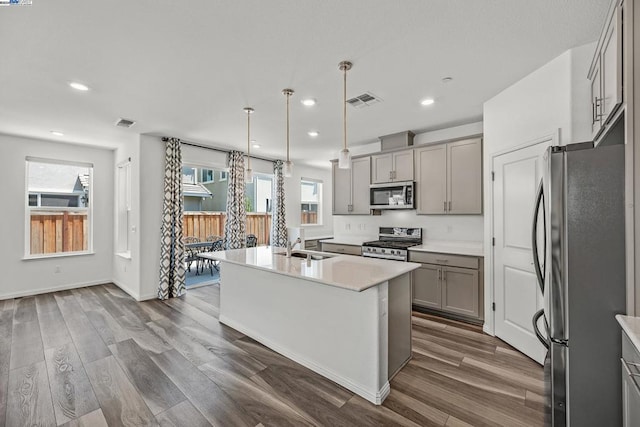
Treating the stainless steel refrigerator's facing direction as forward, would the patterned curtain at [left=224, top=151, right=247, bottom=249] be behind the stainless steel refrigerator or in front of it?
in front

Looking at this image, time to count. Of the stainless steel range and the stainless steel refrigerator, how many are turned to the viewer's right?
0

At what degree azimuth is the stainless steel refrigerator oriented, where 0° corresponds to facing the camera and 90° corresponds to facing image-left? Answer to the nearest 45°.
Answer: approximately 90°

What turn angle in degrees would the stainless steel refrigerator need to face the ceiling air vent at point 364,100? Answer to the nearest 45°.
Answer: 0° — it already faces it

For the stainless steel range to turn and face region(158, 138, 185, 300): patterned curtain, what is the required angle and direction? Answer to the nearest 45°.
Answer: approximately 45° to its right

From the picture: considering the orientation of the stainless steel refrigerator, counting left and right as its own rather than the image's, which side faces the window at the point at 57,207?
front

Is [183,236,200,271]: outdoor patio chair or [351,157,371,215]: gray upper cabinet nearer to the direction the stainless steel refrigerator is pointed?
the outdoor patio chair

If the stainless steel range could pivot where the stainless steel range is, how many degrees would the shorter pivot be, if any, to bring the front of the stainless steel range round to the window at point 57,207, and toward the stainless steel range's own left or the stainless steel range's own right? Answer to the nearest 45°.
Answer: approximately 45° to the stainless steel range's own right

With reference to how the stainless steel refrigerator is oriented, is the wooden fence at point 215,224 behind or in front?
in front

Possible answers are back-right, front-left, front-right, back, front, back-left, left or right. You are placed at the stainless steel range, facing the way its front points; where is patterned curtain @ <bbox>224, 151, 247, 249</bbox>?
front-right

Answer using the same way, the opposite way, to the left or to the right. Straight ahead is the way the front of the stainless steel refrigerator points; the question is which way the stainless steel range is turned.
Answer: to the left

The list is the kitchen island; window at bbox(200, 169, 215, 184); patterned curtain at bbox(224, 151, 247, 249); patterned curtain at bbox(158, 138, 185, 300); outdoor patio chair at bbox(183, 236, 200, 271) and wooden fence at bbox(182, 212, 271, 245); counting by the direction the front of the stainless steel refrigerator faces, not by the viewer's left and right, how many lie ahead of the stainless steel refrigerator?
6
